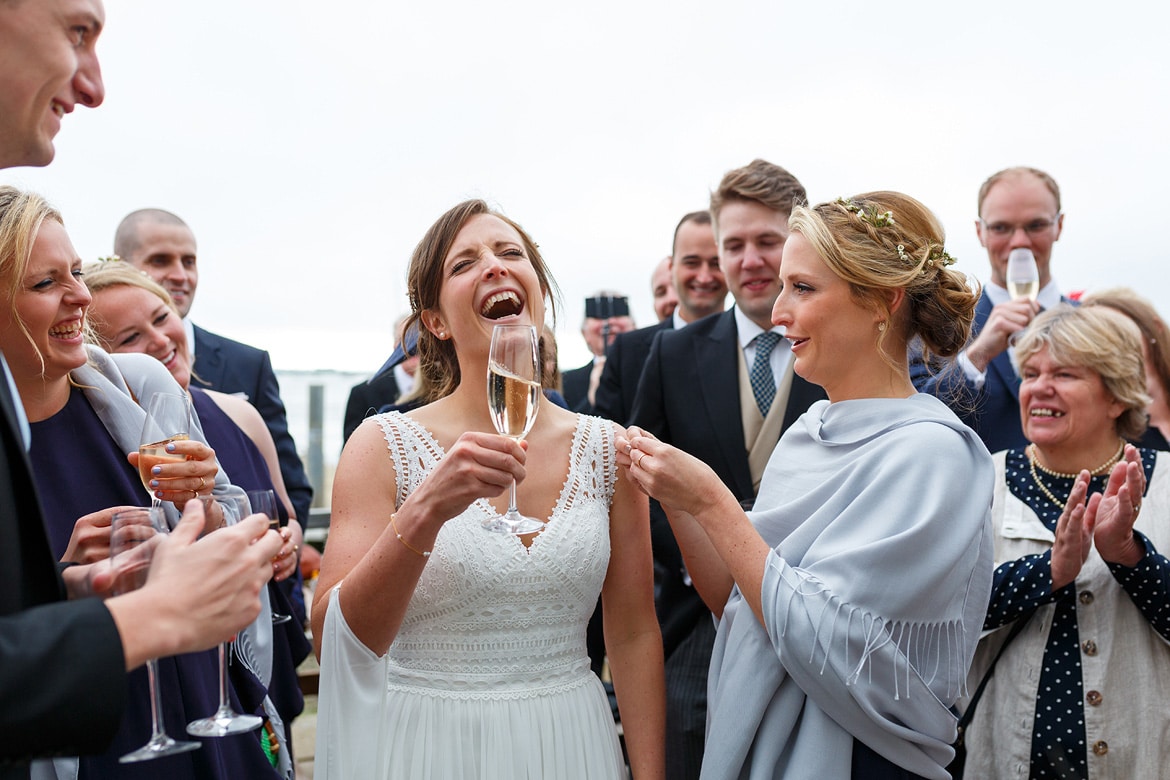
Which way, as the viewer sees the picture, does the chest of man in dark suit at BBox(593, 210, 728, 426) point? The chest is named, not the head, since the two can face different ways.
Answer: toward the camera

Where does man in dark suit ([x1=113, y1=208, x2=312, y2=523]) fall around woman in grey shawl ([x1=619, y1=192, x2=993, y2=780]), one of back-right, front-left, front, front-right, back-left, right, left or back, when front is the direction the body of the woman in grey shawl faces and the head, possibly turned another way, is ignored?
front-right

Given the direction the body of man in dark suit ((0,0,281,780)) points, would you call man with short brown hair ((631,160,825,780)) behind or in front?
in front

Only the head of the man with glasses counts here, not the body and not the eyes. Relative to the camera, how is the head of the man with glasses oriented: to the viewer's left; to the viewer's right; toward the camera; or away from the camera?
toward the camera

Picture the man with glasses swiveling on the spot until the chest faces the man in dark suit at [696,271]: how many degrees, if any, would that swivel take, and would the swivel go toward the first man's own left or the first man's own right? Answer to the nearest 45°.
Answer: approximately 90° to the first man's own right

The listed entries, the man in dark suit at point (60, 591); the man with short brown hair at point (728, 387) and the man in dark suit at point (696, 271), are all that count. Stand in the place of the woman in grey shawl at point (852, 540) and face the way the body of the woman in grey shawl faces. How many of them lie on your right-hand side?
2

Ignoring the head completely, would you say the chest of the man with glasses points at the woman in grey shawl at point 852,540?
yes

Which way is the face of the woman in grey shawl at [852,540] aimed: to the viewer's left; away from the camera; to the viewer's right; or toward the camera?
to the viewer's left

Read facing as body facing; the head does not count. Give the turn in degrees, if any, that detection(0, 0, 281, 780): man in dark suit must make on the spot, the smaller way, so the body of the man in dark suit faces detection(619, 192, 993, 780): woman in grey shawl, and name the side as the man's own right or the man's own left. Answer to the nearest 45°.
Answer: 0° — they already face them

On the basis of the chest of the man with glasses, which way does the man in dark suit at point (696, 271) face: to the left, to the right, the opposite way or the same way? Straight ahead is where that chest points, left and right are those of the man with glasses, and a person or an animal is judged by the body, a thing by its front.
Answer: the same way

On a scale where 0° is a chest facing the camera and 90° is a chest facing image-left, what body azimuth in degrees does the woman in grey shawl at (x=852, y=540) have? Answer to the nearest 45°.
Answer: approximately 90°

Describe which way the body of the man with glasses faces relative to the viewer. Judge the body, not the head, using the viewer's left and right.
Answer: facing the viewer

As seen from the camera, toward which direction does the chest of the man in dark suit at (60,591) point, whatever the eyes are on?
to the viewer's right

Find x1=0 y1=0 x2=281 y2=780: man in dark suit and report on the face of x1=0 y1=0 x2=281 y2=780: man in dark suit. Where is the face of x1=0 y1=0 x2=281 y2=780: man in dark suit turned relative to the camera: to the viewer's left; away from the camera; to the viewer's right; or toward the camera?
to the viewer's right

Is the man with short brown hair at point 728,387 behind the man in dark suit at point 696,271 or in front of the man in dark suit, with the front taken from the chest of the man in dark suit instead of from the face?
in front
